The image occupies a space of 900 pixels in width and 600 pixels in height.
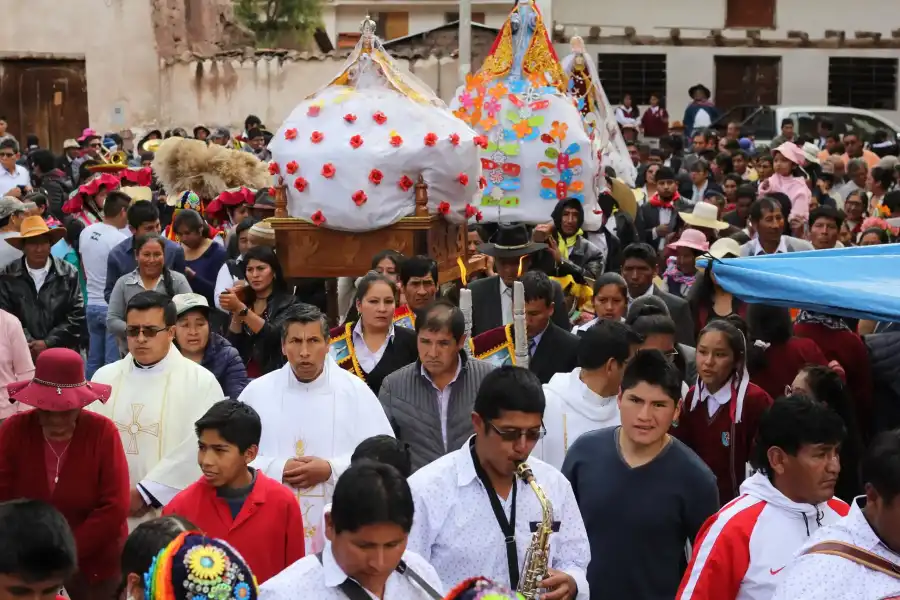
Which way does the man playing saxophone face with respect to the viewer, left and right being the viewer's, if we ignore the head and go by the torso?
facing the viewer and to the right of the viewer

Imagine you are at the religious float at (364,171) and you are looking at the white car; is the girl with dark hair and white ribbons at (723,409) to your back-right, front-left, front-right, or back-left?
back-right

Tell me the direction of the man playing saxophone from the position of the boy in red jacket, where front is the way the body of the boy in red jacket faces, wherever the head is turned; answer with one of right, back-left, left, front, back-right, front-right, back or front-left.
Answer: left

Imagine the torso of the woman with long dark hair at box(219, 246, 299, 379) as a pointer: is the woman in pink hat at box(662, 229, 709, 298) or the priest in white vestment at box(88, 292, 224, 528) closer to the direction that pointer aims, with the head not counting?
the priest in white vestment

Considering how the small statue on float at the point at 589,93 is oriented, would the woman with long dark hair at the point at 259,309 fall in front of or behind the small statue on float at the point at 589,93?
in front

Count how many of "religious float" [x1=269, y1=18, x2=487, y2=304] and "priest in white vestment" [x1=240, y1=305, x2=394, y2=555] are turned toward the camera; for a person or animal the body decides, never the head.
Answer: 2

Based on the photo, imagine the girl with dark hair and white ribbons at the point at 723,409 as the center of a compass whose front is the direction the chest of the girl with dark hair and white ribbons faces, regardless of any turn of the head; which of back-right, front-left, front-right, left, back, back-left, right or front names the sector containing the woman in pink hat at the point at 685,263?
back-right

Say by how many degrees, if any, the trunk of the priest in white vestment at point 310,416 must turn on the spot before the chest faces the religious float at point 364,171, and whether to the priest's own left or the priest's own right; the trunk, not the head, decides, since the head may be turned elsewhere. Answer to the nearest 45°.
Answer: approximately 180°

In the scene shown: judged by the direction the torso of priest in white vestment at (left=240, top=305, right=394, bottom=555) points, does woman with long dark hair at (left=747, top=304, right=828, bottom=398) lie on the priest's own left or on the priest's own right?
on the priest's own left

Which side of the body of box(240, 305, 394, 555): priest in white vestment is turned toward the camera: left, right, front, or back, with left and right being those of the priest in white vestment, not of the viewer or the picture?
front

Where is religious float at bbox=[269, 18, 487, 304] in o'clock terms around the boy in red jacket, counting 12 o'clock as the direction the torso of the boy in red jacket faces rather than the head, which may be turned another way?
The religious float is roughly at 5 o'clock from the boy in red jacket.

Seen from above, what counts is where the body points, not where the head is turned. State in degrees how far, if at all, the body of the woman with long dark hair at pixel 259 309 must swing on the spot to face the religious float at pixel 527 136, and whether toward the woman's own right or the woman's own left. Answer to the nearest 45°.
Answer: approximately 180°

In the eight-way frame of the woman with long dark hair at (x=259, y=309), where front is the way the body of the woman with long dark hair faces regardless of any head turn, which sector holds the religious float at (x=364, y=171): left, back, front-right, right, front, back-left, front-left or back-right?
back

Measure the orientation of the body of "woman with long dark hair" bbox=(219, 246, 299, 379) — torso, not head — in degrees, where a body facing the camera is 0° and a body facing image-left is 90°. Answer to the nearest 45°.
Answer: approximately 45°

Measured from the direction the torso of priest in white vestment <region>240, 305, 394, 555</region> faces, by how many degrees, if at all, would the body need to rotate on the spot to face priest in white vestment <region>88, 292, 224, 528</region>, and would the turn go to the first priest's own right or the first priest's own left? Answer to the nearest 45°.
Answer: approximately 135° to the first priest's own right

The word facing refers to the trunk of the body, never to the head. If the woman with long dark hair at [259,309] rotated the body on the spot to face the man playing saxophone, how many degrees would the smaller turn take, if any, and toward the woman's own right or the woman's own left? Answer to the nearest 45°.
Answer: approximately 45° to the woman's own left

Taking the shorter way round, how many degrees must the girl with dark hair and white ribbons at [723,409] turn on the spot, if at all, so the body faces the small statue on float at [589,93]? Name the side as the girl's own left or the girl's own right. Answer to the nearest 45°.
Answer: approximately 135° to the girl's own right
